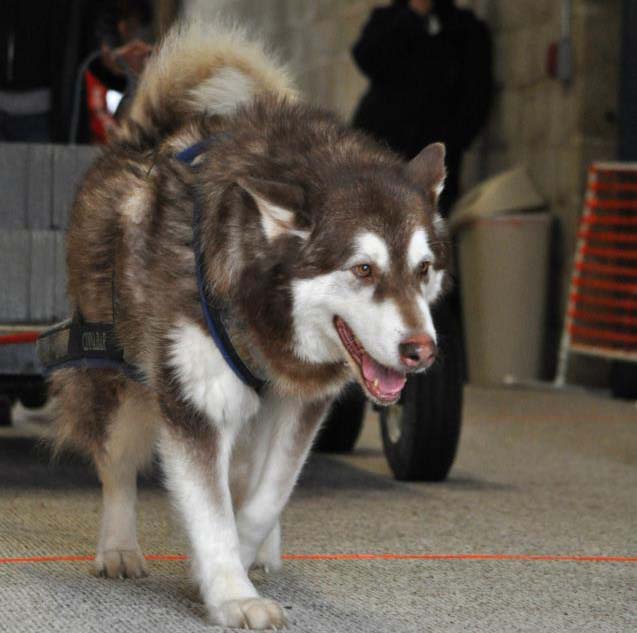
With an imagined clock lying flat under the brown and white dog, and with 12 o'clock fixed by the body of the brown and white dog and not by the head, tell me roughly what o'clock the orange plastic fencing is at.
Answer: The orange plastic fencing is roughly at 8 o'clock from the brown and white dog.

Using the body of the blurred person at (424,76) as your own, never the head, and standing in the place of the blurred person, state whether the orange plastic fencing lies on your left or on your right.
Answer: on your left

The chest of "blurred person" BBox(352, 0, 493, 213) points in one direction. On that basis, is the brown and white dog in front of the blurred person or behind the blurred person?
in front

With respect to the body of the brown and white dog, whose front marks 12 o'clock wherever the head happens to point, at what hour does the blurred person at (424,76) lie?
The blurred person is roughly at 8 o'clock from the brown and white dog.
